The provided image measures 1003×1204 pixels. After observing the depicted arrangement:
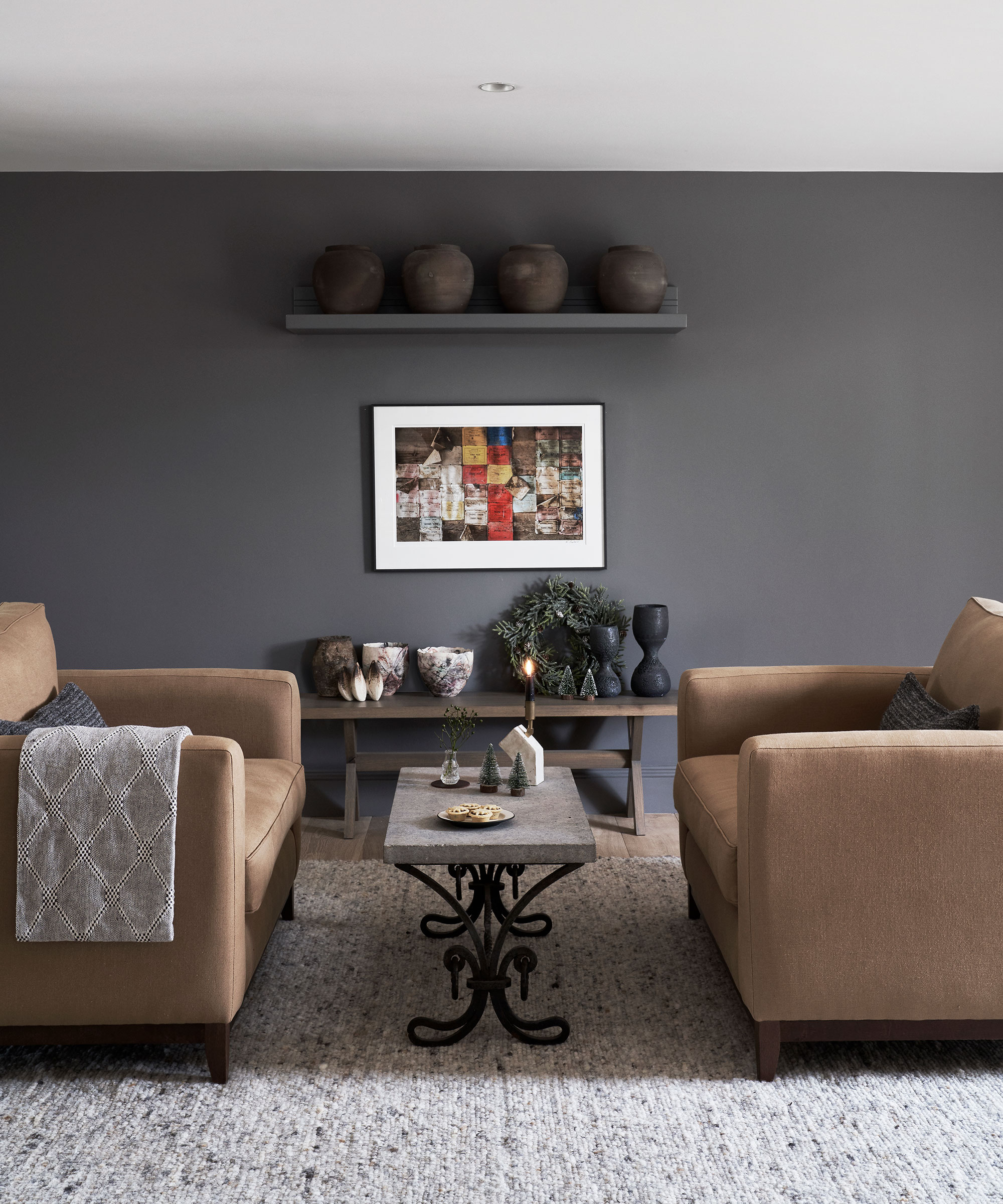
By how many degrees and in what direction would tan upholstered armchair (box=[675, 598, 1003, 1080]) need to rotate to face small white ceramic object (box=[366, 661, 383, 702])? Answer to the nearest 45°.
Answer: approximately 45° to its right

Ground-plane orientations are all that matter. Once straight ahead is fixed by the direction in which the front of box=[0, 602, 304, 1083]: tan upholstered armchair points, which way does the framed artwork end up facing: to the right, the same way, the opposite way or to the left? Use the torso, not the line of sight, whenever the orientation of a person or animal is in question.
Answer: to the right

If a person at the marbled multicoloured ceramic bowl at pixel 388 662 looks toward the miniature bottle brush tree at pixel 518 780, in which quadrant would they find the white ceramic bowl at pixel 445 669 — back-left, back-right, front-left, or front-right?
front-left

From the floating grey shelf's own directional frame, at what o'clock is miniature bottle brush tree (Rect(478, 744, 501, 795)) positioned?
The miniature bottle brush tree is roughly at 12 o'clock from the floating grey shelf.

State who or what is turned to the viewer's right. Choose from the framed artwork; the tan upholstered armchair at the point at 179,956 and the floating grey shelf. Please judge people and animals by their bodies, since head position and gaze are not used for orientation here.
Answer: the tan upholstered armchair

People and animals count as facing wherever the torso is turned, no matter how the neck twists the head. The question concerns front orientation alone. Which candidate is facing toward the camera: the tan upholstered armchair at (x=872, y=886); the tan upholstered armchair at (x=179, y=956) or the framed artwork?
the framed artwork

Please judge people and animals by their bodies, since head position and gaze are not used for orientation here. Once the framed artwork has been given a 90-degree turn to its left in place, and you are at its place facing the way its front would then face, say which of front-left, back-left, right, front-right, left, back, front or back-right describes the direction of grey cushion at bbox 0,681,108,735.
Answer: back-right

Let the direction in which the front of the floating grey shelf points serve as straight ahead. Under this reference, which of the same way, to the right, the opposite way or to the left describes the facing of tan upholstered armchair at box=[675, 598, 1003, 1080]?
to the right

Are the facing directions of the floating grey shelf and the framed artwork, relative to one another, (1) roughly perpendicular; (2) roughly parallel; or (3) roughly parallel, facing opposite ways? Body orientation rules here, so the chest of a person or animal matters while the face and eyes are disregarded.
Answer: roughly parallel

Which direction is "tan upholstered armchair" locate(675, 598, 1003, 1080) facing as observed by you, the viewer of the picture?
facing to the left of the viewer

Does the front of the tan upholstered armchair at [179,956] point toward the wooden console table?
no

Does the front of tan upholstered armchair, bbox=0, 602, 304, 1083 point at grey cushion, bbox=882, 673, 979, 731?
yes

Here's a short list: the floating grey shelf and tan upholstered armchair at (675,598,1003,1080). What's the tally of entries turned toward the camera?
1

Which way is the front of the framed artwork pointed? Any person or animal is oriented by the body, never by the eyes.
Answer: toward the camera

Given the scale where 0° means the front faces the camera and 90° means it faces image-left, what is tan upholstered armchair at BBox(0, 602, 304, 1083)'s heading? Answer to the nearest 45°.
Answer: approximately 270°

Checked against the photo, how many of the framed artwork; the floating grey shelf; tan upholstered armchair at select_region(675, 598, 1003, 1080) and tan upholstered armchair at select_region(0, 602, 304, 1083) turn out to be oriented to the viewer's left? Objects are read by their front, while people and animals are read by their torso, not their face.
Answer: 1
